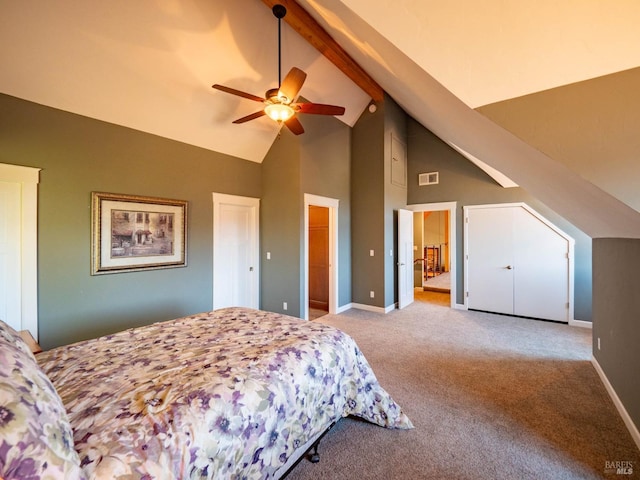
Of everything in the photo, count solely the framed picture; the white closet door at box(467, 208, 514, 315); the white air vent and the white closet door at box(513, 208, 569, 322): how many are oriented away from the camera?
0

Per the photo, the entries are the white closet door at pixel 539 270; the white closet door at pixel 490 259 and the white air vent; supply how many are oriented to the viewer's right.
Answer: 0

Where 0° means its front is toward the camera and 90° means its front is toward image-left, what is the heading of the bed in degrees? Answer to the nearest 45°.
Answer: approximately 225°

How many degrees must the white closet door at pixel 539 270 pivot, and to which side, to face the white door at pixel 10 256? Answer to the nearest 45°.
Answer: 0° — it already faces it

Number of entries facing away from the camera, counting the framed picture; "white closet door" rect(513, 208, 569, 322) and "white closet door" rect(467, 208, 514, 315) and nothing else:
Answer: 0

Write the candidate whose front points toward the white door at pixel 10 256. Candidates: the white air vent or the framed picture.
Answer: the white air vent

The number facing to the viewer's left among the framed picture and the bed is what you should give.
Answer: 0

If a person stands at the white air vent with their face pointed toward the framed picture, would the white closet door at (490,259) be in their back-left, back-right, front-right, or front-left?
back-left

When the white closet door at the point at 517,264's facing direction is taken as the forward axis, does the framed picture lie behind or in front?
in front

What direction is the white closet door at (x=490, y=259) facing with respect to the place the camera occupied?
facing the viewer and to the left of the viewer
